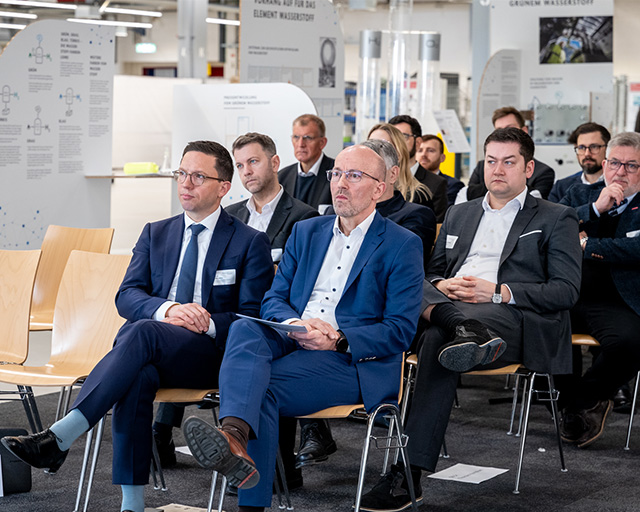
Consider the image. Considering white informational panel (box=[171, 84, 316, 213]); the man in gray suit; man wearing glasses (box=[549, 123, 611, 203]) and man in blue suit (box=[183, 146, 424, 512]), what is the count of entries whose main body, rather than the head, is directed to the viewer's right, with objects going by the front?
0

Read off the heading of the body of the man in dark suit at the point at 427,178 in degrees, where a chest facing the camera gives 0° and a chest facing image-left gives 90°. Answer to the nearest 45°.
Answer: approximately 45°

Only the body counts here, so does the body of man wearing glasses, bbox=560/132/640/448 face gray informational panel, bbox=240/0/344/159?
no

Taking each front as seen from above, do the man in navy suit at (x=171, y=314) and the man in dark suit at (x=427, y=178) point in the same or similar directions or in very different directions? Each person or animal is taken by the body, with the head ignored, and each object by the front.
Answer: same or similar directions

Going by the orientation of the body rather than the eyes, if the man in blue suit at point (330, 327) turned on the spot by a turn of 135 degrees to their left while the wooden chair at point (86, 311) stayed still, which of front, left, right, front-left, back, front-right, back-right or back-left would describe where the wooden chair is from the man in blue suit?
back-left

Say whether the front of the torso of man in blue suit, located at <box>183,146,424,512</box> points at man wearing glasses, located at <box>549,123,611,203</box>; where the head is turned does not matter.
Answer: no

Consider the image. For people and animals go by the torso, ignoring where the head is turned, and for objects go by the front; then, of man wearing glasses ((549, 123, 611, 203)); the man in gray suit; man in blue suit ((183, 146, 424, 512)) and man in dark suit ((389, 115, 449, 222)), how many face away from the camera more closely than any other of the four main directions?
0

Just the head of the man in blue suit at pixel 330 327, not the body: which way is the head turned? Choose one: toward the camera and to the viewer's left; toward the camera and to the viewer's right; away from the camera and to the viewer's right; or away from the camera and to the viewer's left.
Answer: toward the camera and to the viewer's left

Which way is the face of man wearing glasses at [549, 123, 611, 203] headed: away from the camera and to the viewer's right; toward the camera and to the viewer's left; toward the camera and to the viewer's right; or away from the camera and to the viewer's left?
toward the camera and to the viewer's left

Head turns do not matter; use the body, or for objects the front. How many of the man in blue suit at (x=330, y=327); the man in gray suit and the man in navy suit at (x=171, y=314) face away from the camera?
0

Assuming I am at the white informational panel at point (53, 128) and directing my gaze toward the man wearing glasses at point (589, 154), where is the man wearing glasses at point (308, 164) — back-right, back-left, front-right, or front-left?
front-right

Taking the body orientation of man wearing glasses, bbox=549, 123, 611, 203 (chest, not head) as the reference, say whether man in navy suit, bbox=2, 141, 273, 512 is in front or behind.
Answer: in front

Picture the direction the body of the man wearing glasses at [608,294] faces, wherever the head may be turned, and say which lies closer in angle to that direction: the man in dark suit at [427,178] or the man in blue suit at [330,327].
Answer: the man in blue suit

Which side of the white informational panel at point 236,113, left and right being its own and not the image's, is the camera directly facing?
front

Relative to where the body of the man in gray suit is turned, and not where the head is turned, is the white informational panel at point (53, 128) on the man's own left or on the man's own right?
on the man's own right

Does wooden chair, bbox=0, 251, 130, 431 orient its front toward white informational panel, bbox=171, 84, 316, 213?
no

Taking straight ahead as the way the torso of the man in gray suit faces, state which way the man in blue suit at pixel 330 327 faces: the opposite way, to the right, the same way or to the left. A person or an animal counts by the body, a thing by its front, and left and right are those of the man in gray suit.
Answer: the same way
